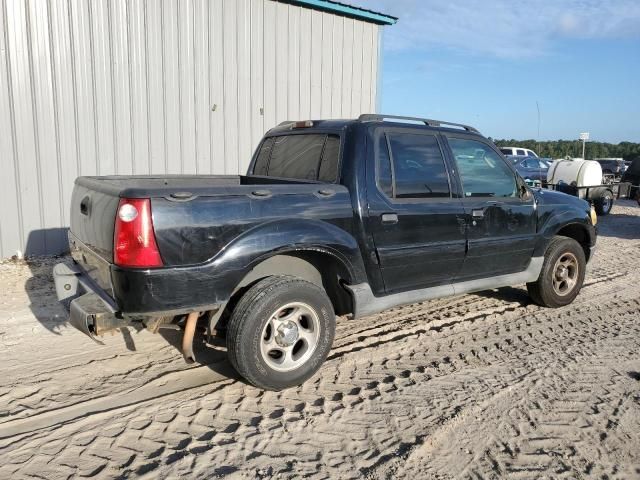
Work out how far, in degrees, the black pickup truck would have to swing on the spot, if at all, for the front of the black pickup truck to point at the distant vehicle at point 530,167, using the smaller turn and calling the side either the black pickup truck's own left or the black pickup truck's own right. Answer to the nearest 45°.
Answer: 0° — it already faces it

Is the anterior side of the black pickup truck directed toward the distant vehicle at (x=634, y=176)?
yes

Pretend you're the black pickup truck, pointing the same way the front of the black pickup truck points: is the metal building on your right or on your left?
on your left

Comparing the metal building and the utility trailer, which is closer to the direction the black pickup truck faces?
the utility trailer

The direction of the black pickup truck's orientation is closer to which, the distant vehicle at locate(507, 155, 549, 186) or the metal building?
the distant vehicle

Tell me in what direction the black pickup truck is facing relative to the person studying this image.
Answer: facing away from the viewer and to the right of the viewer
